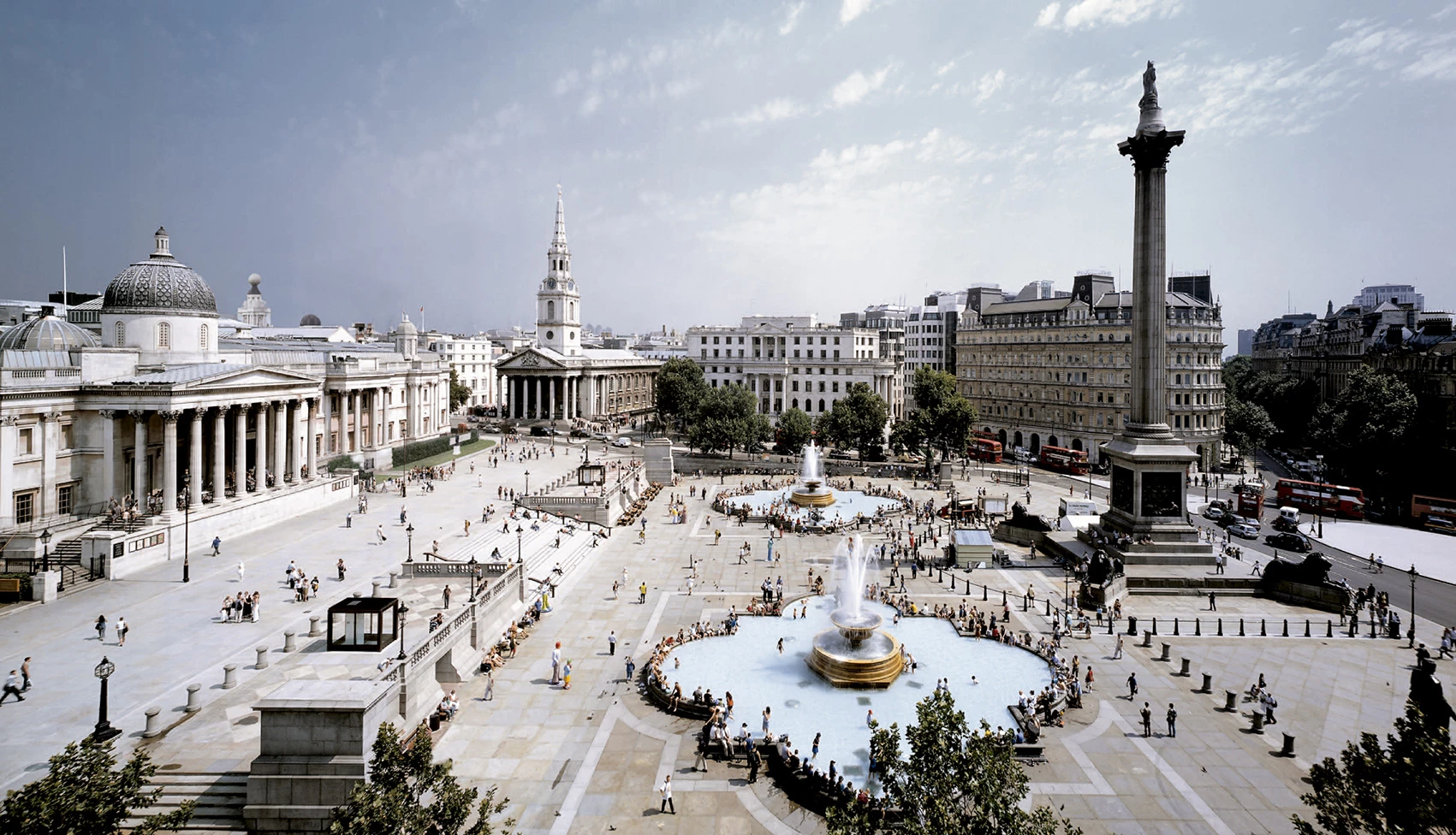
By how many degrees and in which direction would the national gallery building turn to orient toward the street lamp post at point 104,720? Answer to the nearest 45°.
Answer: approximately 45° to its right

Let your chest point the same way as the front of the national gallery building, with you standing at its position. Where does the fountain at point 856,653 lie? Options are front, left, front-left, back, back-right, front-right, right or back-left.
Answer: front

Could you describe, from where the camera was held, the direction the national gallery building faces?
facing the viewer and to the right of the viewer

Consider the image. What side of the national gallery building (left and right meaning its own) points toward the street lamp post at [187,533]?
front

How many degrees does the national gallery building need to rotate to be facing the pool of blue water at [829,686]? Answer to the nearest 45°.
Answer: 0° — it already faces it

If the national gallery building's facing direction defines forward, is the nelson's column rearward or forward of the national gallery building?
forward

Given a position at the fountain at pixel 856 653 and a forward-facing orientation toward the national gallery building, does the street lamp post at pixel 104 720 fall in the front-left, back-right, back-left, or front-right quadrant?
front-left

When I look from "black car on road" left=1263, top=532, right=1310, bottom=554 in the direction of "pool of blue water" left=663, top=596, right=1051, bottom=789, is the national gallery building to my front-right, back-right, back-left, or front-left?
front-right

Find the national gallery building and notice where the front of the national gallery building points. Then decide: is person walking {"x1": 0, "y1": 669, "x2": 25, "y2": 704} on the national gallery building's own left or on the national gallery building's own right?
on the national gallery building's own right

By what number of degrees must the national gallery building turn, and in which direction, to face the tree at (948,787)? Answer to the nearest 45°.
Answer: approximately 45° to its right

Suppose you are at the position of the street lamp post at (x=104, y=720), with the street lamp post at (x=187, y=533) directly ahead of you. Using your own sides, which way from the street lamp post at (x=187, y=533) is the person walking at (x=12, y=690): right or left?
left

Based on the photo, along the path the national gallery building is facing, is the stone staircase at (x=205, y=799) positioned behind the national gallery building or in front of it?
in front

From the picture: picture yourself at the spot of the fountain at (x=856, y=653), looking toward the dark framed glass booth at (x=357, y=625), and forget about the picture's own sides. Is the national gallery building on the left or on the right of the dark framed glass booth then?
right
